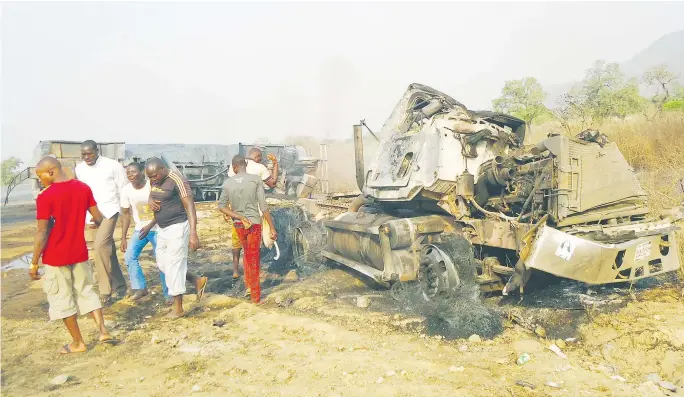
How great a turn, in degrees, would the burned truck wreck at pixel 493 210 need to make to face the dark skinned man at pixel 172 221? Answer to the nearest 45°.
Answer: approximately 135° to its right

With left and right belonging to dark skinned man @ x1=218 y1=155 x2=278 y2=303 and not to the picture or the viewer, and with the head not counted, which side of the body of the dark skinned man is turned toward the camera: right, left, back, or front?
back

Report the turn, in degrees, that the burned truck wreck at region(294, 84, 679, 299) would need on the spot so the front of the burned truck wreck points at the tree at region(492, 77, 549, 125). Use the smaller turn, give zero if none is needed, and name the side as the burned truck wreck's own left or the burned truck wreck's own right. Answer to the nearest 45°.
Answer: approximately 135° to the burned truck wreck's own left

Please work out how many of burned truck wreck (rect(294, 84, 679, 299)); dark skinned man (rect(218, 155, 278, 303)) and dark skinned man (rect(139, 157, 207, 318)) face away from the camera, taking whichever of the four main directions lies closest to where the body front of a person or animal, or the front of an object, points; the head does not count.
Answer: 1

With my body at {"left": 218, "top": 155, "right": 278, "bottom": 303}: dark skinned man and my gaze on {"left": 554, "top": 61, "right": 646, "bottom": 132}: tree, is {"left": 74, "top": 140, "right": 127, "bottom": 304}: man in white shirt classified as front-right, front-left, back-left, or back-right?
back-left

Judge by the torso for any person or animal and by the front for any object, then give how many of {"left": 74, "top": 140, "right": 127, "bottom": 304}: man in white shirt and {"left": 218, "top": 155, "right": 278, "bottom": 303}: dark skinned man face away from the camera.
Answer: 1

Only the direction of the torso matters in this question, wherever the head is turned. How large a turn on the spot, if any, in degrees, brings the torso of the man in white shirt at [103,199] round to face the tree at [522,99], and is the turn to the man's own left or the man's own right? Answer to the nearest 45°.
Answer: approximately 180°

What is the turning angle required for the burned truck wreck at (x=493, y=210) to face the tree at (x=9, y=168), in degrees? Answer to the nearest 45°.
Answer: approximately 180°

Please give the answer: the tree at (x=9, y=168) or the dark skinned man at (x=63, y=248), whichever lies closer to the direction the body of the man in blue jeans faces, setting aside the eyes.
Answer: the dark skinned man

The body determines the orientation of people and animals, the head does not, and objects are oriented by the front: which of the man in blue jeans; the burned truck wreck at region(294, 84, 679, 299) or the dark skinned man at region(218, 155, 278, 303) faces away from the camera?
the dark skinned man

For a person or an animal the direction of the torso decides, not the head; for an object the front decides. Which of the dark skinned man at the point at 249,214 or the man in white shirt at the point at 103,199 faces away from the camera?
the dark skinned man

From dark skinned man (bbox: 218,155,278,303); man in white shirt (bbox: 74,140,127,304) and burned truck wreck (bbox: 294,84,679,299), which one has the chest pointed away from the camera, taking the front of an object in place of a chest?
the dark skinned man

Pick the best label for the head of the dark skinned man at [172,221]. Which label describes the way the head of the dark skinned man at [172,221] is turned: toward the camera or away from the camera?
toward the camera

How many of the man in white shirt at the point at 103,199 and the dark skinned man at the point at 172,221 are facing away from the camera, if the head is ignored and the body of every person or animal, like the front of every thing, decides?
0
